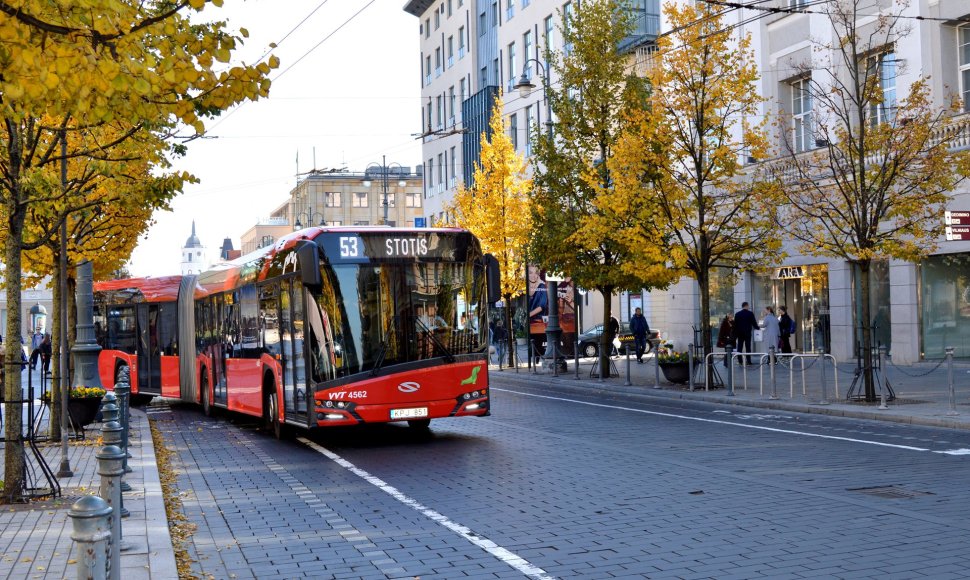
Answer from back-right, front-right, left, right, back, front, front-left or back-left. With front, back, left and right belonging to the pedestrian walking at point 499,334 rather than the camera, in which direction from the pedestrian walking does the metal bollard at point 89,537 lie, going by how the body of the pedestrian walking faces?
front

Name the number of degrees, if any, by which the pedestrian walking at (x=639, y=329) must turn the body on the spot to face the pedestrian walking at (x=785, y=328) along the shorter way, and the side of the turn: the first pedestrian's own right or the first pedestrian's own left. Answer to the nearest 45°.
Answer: approximately 45° to the first pedestrian's own left

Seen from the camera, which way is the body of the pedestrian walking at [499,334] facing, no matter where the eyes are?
toward the camera

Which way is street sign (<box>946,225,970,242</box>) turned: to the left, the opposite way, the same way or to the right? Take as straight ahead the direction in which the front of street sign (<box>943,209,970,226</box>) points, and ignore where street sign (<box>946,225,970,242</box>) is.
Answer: the same way

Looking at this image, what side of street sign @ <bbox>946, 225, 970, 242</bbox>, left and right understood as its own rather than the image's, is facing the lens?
front

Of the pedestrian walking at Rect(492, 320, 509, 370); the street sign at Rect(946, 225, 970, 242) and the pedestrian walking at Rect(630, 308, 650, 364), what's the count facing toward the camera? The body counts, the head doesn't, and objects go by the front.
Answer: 3

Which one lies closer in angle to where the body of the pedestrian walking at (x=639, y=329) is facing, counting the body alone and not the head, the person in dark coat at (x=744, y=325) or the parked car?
the person in dark coat

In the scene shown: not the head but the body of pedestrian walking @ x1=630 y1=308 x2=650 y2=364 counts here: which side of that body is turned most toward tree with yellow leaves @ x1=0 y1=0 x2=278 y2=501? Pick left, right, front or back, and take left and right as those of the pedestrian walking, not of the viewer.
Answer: front
